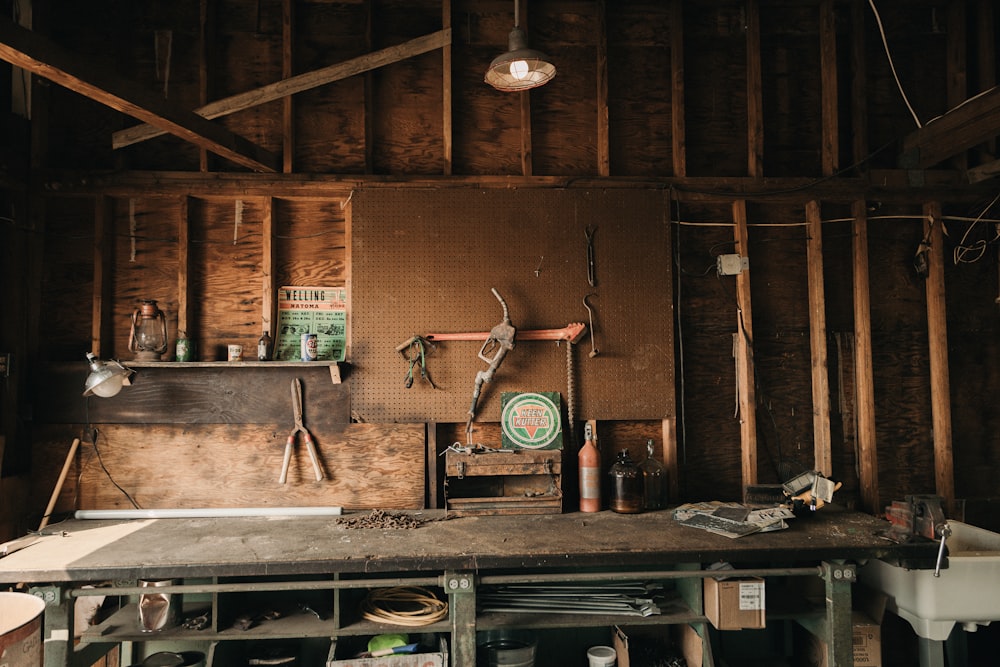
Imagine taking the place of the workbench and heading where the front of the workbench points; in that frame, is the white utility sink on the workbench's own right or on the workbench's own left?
on the workbench's own left

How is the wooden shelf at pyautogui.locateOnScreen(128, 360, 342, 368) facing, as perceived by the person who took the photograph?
facing the viewer

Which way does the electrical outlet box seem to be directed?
toward the camera

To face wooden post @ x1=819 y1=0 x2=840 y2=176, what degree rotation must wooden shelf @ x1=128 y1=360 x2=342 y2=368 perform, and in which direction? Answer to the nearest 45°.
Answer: approximately 90° to its left

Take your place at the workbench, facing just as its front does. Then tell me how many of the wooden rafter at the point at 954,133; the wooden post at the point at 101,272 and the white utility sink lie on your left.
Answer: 2

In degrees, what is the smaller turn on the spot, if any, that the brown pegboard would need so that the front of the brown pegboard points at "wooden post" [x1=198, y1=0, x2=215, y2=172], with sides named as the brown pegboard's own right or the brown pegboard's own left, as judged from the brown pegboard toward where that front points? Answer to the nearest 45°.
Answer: approximately 90° to the brown pegboard's own right

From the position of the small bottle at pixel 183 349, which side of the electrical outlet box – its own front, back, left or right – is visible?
right

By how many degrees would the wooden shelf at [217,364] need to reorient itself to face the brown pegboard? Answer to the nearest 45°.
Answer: approximately 90° to its left

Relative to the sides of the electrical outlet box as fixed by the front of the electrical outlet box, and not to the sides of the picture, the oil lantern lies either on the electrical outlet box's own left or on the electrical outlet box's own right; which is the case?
on the electrical outlet box's own right

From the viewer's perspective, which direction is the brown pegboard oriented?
toward the camera

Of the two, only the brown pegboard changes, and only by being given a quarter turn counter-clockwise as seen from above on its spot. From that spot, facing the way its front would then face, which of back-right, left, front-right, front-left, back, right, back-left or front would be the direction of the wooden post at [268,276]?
back

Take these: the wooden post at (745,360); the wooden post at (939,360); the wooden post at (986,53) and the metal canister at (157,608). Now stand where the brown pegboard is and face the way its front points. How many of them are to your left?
3

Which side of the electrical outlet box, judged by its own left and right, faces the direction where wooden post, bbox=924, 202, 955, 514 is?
left
